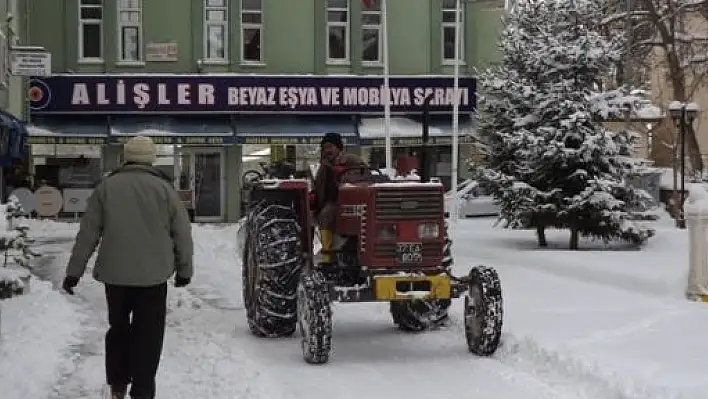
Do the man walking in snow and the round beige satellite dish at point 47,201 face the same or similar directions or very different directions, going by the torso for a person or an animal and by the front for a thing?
very different directions

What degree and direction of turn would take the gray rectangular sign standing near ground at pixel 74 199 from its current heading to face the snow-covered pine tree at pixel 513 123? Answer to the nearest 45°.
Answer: approximately 45° to its left

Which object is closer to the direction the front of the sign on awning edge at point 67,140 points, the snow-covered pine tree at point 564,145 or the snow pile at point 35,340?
the snow pile

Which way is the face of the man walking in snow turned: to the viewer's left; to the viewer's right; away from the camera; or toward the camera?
away from the camera

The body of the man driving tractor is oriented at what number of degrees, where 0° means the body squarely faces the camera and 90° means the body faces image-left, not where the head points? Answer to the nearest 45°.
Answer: approximately 315°

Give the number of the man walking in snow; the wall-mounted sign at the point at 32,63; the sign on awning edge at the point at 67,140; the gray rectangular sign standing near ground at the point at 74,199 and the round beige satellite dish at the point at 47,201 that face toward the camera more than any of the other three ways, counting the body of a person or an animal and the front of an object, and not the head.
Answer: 4

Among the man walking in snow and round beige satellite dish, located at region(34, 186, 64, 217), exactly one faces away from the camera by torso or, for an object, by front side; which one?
the man walking in snow

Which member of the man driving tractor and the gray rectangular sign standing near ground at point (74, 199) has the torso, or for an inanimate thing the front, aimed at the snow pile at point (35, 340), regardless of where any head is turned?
the gray rectangular sign standing near ground

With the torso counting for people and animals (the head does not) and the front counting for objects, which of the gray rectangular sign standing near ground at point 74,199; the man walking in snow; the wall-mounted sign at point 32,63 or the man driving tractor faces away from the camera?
the man walking in snow

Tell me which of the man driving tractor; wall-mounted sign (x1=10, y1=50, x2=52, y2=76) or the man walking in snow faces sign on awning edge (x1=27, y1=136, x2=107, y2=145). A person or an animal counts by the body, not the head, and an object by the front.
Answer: the man walking in snow

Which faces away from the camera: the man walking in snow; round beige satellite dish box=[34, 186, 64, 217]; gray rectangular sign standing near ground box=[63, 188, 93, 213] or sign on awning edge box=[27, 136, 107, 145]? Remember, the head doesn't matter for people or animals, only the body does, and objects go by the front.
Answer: the man walking in snow

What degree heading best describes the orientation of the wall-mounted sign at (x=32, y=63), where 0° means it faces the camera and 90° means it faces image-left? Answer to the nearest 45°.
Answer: approximately 0°

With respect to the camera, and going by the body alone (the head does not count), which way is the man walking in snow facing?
away from the camera

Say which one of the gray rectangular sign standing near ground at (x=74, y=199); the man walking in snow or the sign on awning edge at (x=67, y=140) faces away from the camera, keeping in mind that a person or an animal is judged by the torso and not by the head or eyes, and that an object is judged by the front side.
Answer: the man walking in snow

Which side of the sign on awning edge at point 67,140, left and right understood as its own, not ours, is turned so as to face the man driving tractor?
front
